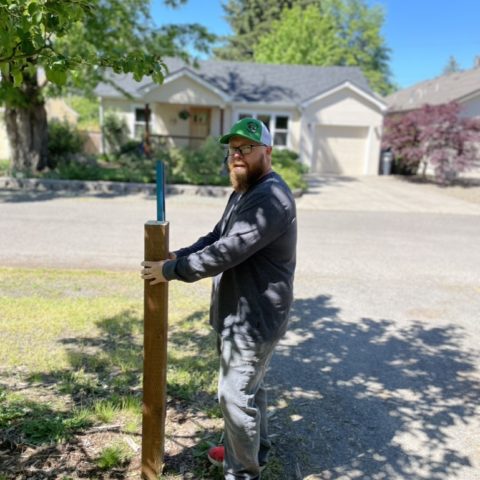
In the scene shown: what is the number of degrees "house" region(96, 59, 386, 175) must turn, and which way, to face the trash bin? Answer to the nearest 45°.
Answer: approximately 90° to its left

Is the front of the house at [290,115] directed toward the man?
yes

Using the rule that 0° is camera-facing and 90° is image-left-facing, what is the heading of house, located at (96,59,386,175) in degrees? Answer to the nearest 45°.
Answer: approximately 0°

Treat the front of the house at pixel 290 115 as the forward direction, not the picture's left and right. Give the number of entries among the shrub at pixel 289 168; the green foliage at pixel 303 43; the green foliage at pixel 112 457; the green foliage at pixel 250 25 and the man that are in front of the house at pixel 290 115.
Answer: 3

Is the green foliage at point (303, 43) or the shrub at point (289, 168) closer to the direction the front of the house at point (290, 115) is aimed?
the shrub

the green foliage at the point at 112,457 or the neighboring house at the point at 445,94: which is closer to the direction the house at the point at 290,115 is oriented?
the green foliage

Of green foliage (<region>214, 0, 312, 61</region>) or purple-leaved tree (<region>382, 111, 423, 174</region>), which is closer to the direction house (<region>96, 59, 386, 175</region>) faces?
the purple-leaved tree

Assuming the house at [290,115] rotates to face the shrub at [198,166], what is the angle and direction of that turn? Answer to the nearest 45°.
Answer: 0° — it already faces it

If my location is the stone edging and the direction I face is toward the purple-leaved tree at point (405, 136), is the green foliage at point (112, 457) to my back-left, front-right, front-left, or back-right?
back-right

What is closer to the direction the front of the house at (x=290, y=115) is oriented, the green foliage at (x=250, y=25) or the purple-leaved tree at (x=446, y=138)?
the purple-leaved tree

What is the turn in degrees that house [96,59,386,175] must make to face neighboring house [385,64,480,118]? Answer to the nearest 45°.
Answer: approximately 135° to its left

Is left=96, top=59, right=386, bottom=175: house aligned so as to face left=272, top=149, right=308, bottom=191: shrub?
yes

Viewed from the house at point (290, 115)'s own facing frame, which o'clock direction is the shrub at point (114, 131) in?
The shrub is roughly at 3 o'clock from the house.

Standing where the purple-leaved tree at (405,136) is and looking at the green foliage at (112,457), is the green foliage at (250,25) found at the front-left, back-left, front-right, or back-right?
back-right
